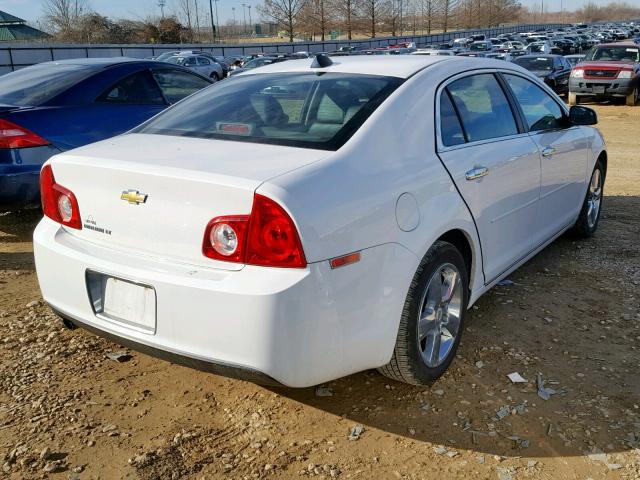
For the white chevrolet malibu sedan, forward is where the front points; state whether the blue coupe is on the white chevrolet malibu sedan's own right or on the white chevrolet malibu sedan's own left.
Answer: on the white chevrolet malibu sedan's own left

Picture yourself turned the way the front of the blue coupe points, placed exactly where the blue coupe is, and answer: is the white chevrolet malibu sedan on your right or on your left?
on your right

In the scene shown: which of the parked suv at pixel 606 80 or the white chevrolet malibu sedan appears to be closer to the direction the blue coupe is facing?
the parked suv

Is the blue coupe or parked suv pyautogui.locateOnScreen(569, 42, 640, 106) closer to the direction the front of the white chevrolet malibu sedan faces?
the parked suv

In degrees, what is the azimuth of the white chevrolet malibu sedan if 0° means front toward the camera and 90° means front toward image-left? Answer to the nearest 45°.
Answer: approximately 225°

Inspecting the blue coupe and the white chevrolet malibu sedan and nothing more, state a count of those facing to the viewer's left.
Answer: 0

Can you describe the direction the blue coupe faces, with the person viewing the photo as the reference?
facing away from the viewer and to the right of the viewer

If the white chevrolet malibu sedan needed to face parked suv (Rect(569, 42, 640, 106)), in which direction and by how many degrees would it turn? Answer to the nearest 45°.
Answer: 0° — it already faces it

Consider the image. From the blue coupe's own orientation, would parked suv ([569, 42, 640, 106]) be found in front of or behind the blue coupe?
in front
